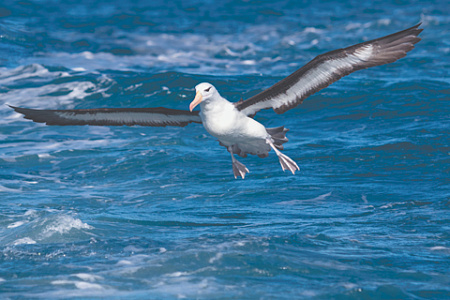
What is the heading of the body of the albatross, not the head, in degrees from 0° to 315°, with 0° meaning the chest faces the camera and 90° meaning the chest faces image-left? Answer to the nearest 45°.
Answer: approximately 45°
